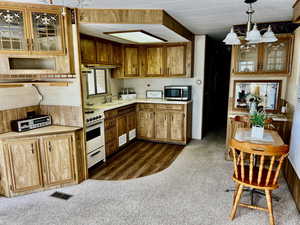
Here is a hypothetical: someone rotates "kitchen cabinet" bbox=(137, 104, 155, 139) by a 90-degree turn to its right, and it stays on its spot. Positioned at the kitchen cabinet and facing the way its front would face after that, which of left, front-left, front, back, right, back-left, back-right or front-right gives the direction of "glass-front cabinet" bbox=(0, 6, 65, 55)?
front-left

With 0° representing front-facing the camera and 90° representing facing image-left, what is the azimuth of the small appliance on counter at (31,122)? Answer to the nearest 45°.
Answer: approximately 315°

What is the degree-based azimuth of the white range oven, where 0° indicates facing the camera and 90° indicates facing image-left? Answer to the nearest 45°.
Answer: approximately 315°

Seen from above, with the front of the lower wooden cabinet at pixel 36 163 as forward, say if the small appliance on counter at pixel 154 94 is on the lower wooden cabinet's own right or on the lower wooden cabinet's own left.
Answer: on the lower wooden cabinet's own left

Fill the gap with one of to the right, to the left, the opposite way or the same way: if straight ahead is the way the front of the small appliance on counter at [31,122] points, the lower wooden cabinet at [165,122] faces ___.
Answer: to the right

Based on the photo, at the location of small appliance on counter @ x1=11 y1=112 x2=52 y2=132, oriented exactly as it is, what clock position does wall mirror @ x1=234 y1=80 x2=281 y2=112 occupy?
The wall mirror is roughly at 11 o'clock from the small appliance on counter.

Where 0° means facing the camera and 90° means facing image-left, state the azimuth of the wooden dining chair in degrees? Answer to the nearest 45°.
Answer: approximately 180°

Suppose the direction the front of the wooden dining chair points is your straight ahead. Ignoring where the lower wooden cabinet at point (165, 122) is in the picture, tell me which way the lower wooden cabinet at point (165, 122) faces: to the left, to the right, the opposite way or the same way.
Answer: the opposite way

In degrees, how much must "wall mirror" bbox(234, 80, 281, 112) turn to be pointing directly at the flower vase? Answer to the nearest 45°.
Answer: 0° — it already faces it

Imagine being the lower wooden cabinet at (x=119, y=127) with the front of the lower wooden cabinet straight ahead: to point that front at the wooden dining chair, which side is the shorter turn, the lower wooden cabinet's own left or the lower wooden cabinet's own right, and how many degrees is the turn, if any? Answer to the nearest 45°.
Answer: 0° — it already faces it

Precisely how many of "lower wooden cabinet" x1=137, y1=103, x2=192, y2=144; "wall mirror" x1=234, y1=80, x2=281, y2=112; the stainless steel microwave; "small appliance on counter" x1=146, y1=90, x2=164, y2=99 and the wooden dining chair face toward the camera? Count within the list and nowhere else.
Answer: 4

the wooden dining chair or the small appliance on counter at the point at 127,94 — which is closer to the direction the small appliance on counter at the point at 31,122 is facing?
the wooden dining chair

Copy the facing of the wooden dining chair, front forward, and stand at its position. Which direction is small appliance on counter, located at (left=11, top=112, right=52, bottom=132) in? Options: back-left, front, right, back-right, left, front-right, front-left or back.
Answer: left
